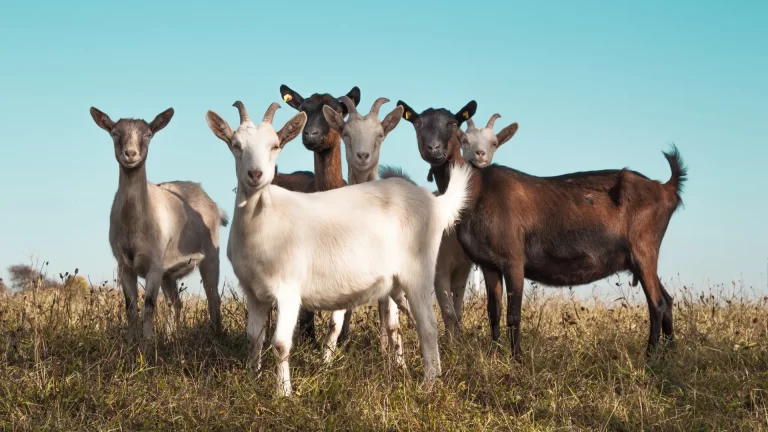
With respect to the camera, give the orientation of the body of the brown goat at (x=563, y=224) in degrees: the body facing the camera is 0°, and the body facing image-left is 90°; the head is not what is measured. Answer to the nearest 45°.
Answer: approximately 90°

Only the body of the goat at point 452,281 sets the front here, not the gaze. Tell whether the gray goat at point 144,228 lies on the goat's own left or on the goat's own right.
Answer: on the goat's own right

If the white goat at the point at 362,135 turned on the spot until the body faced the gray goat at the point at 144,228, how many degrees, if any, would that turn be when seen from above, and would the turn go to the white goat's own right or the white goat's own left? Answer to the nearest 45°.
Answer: approximately 90° to the white goat's own right

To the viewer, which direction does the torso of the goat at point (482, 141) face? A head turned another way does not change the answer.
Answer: toward the camera

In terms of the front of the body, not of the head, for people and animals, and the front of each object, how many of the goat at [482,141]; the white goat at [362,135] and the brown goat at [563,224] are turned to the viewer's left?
1

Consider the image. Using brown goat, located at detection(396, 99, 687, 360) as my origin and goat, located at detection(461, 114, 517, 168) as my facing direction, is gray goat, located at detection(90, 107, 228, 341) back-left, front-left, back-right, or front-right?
front-left

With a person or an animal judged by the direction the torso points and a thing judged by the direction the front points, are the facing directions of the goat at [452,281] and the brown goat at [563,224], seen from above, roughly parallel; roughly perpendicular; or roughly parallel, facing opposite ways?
roughly perpendicular

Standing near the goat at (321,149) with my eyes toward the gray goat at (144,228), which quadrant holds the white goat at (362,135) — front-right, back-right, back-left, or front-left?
back-left

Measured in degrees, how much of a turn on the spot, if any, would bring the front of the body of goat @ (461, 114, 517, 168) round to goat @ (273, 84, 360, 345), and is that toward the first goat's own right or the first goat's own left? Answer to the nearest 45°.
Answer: approximately 45° to the first goat's own right

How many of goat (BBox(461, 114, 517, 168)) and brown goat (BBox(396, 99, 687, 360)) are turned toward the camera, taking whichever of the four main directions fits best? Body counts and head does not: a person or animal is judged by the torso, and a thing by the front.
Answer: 1

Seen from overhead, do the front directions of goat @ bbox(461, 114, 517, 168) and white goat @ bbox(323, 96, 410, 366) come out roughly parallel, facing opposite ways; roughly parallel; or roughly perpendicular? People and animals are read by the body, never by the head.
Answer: roughly parallel

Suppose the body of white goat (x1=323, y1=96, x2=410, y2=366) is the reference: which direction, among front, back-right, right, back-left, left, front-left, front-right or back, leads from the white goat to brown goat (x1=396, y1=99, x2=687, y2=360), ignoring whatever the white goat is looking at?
left
